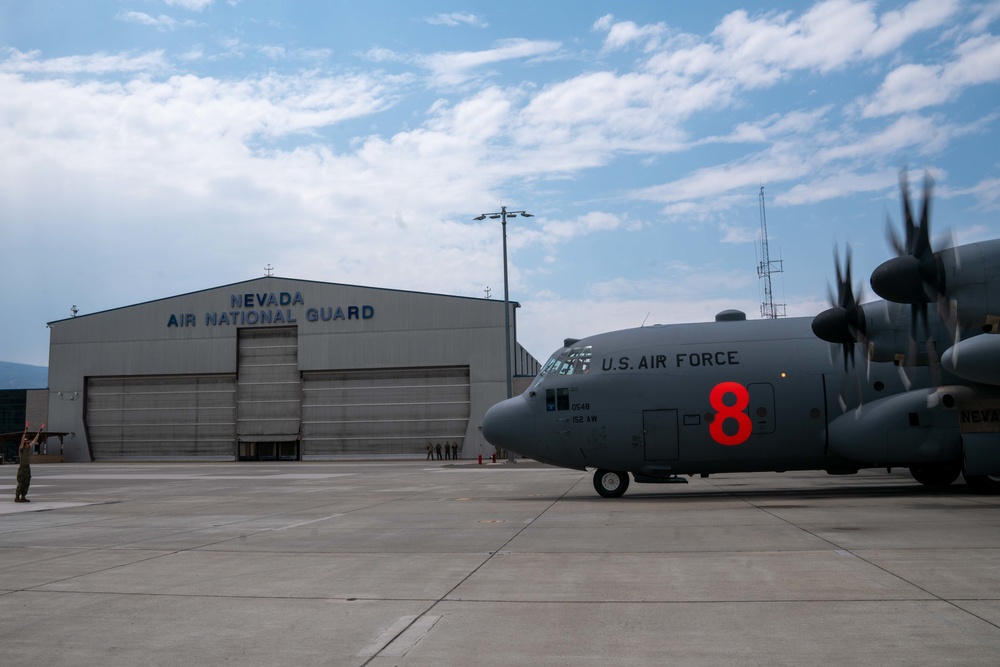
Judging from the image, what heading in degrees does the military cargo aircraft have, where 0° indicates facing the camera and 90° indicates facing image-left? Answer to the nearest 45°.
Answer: approximately 90°
